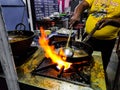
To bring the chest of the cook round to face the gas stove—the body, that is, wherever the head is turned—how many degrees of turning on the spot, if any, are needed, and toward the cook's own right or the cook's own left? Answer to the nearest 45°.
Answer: approximately 45° to the cook's own left

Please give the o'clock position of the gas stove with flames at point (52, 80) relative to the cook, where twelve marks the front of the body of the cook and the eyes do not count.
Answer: The gas stove with flames is roughly at 11 o'clock from the cook.

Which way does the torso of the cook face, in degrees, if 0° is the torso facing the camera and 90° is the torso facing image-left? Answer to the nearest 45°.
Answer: approximately 45°
